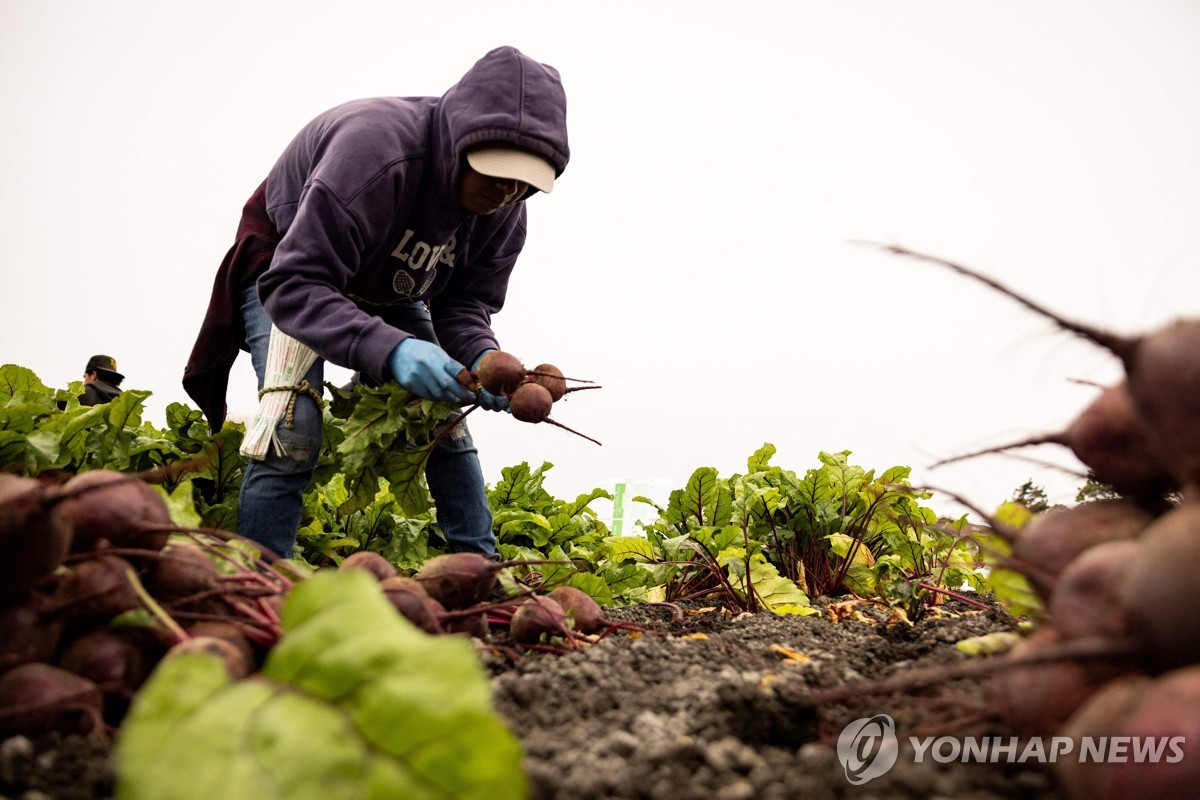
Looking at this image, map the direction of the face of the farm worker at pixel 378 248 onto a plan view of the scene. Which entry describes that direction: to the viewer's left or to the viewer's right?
to the viewer's right

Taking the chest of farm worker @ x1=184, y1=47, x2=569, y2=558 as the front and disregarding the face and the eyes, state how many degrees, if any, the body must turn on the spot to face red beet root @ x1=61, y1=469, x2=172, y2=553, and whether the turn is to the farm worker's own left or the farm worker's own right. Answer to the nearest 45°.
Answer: approximately 45° to the farm worker's own right

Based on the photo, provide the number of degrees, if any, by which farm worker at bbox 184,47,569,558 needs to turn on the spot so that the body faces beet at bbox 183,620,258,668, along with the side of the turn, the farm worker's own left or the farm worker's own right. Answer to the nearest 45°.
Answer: approximately 45° to the farm worker's own right

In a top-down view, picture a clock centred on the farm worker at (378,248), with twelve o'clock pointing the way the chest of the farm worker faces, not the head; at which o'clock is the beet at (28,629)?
The beet is roughly at 2 o'clock from the farm worker.

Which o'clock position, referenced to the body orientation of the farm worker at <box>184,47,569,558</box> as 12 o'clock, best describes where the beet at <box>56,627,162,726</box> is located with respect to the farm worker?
The beet is roughly at 2 o'clock from the farm worker.

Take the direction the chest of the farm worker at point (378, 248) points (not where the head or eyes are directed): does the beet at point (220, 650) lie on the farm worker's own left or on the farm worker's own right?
on the farm worker's own right

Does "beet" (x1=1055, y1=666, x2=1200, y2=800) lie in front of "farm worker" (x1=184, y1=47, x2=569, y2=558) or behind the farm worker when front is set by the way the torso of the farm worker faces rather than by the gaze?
in front

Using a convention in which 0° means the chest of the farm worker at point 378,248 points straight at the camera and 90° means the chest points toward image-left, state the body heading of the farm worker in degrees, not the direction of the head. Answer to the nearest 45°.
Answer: approximately 315°
